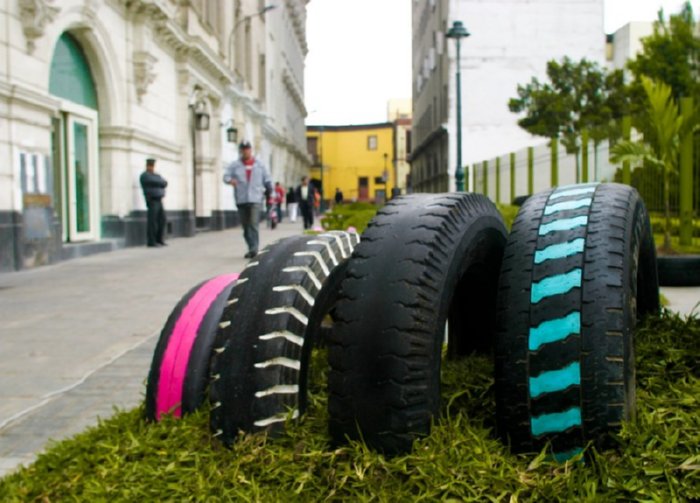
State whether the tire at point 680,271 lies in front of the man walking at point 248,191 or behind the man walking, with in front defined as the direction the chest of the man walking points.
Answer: in front

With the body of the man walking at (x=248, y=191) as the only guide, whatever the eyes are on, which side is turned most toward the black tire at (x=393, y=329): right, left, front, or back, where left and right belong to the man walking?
front

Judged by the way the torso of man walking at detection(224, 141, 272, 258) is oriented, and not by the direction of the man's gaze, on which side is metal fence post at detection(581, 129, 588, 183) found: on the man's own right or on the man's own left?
on the man's own left

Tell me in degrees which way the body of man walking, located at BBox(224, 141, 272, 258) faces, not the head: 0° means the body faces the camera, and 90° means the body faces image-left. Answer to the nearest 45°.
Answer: approximately 0°

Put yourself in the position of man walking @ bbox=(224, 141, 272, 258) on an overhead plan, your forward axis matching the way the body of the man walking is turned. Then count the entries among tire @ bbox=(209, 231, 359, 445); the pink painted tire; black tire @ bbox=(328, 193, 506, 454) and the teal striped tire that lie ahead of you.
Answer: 4

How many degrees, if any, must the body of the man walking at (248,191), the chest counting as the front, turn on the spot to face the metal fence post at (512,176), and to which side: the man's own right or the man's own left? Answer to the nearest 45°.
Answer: approximately 135° to the man's own left

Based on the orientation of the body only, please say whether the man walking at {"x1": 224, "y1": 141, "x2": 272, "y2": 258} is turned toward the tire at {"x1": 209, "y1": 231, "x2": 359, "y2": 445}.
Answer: yes

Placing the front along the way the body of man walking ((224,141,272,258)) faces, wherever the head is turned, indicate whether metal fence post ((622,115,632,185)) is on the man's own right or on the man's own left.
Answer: on the man's own left

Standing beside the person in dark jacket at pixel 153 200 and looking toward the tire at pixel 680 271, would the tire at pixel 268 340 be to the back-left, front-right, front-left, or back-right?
front-right

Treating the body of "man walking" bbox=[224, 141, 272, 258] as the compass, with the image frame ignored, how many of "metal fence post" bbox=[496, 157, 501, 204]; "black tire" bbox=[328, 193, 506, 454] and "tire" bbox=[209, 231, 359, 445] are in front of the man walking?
2

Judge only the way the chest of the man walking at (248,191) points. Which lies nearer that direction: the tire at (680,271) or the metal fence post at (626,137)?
the tire

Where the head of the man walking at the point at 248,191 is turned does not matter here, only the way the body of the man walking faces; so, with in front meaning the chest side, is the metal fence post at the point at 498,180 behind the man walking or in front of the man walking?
behind
